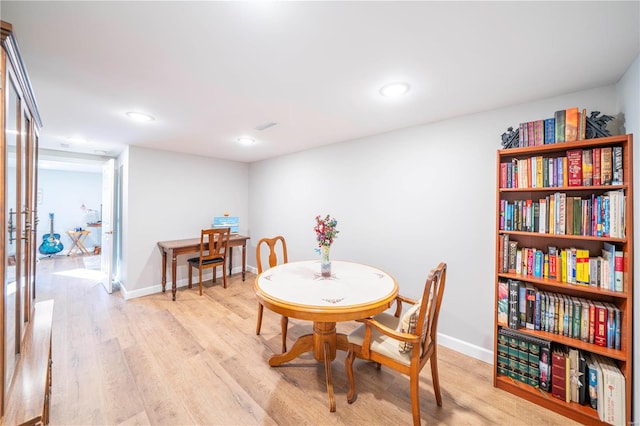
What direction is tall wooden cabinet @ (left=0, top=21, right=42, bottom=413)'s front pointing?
to the viewer's right

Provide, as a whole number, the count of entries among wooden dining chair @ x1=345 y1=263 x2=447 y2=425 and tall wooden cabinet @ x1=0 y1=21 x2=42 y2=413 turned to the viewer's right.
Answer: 1

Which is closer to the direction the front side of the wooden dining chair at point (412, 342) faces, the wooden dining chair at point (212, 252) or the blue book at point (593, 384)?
the wooden dining chair

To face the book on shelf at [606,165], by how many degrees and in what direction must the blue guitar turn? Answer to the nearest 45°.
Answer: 0° — it already faces it

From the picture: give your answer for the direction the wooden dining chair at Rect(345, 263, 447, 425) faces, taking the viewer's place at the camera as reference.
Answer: facing away from the viewer and to the left of the viewer

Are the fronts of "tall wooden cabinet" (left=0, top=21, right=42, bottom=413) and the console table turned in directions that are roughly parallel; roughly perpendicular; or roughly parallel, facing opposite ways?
roughly perpendicular

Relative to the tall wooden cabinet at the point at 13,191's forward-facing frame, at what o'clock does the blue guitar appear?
The blue guitar is roughly at 9 o'clock from the tall wooden cabinet.

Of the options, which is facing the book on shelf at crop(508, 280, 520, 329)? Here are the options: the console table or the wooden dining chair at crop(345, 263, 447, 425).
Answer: the console table

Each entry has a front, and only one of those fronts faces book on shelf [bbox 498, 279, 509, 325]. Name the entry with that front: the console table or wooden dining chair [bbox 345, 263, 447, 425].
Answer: the console table
